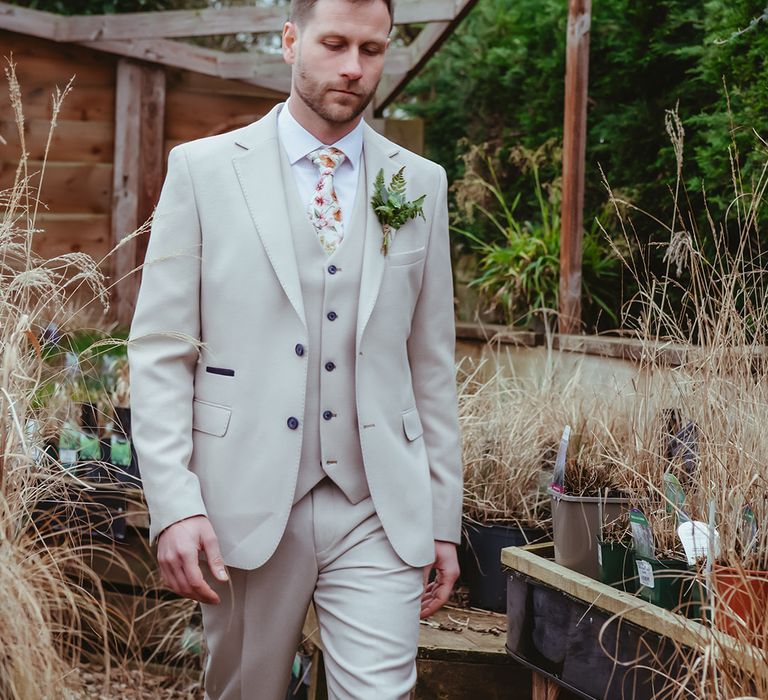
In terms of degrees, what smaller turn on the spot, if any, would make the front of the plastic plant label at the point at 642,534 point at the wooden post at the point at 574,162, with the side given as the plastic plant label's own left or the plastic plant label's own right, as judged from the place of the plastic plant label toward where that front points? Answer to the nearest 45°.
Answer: approximately 180°

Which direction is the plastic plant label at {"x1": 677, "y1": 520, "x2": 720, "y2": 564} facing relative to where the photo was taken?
toward the camera

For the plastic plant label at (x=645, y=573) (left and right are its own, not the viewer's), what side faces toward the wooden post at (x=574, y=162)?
back

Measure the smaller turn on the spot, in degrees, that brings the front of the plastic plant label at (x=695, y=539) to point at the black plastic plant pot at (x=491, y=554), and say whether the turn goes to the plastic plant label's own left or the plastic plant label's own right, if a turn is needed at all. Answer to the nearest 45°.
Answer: approximately 135° to the plastic plant label's own right

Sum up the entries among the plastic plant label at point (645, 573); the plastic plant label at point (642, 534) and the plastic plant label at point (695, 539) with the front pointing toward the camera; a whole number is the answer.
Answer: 3

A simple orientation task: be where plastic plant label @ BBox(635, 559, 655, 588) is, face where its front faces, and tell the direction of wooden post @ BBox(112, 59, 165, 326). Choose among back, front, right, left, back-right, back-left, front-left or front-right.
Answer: back-right

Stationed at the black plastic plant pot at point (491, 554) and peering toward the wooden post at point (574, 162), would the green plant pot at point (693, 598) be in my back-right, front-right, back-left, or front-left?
back-right

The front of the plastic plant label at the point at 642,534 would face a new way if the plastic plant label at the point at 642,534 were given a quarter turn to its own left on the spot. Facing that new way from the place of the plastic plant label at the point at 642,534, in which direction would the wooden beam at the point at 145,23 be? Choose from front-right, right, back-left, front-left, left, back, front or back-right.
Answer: back-left

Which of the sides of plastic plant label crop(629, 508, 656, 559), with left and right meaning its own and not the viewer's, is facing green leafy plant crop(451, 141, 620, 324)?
back

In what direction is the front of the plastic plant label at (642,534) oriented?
toward the camera
